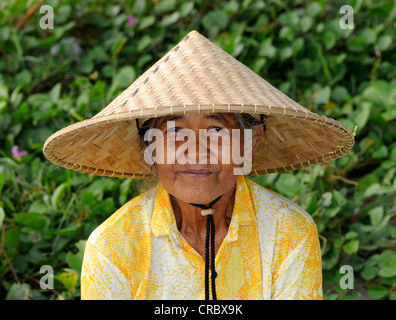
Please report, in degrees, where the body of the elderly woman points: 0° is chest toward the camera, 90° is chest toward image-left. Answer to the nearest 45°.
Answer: approximately 0°

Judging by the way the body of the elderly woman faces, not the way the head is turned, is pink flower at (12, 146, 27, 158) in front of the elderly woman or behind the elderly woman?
behind

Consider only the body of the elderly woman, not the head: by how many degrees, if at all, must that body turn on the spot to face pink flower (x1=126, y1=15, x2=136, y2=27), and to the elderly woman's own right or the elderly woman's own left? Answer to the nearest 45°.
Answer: approximately 180°
